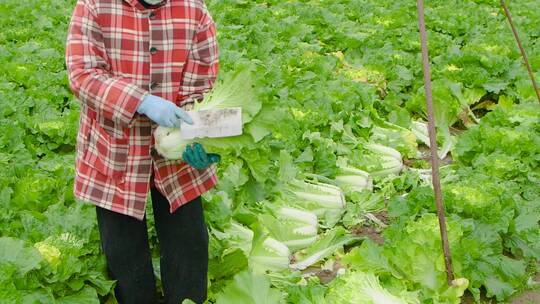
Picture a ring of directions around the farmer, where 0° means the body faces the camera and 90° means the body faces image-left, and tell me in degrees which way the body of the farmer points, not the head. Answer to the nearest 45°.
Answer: approximately 0°

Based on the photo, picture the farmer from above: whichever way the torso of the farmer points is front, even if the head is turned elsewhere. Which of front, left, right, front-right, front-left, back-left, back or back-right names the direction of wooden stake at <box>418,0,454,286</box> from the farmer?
left
